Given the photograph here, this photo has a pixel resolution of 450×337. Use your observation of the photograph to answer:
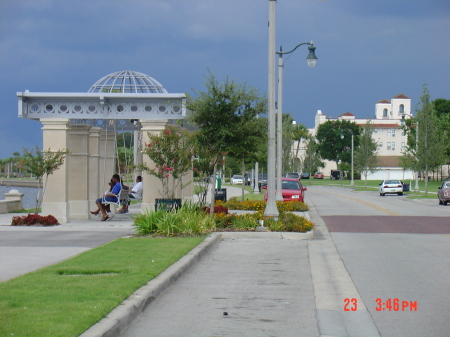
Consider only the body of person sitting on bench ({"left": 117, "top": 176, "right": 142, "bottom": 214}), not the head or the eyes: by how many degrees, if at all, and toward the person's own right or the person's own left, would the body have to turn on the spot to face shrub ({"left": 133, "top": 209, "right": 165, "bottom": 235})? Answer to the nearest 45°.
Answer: approximately 90° to the person's own left

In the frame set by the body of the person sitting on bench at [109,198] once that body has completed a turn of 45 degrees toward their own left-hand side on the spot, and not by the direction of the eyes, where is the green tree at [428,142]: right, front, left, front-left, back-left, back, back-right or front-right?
back

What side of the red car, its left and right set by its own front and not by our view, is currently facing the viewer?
front

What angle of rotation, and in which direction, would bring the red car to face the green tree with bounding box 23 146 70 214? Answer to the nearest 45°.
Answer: approximately 45° to its right

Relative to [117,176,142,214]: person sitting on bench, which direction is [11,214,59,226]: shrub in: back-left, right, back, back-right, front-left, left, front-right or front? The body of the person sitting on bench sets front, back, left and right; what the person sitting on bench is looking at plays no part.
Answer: front-left

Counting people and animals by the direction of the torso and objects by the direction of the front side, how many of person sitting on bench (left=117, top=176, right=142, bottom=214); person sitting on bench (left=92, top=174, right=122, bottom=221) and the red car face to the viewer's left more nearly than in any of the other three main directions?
2

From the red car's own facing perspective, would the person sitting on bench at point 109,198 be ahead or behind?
ahead

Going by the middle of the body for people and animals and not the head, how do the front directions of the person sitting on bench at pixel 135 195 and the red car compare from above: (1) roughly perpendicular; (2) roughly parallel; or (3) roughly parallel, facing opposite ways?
roughly perpendicular

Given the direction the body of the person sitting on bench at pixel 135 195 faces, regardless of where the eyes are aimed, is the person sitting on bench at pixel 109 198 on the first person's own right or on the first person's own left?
on the first person's own left

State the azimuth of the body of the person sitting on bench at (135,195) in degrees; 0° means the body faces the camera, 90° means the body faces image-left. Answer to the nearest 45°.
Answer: approximately 90°

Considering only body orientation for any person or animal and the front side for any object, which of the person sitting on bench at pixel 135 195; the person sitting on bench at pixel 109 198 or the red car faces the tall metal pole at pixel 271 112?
the red car

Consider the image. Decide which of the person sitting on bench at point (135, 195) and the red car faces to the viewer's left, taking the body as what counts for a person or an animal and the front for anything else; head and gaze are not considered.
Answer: the person sitting on bench

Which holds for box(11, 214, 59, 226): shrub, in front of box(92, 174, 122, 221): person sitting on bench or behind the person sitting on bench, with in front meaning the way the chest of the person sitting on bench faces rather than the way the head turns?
in front

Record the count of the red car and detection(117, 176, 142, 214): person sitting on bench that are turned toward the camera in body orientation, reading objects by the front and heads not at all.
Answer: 1

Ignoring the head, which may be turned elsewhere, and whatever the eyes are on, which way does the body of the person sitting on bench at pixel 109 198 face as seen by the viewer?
to the viewer's left
